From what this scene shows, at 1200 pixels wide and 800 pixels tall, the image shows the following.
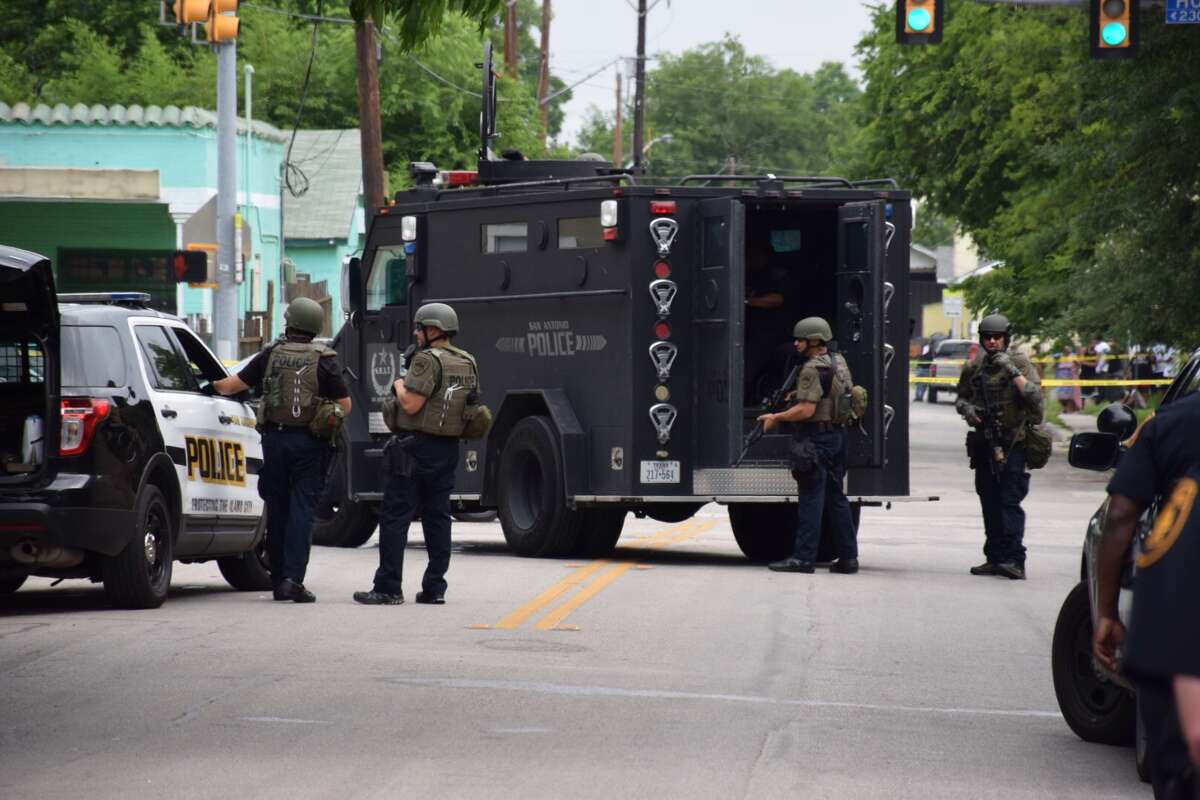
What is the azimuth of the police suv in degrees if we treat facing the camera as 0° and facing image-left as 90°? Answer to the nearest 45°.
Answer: approximately 225°

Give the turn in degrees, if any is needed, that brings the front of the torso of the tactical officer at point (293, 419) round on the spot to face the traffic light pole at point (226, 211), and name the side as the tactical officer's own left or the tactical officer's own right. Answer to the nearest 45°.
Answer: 0° — they already face it

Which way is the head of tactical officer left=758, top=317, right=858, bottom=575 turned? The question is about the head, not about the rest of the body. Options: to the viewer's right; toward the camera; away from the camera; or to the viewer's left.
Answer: to the viewer's left

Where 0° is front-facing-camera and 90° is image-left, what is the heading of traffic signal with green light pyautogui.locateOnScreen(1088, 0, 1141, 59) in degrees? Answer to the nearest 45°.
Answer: approximately 0°

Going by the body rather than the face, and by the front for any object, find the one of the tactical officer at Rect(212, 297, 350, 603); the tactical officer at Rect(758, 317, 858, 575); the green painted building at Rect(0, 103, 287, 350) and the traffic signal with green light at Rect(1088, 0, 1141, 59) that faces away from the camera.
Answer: the tactical officer at Rect(212, 297, 350, 603)

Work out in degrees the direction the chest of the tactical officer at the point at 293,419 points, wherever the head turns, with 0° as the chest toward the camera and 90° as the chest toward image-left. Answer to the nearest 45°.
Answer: approximately 180°

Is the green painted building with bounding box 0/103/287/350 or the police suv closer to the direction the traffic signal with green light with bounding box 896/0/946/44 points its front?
the police suv

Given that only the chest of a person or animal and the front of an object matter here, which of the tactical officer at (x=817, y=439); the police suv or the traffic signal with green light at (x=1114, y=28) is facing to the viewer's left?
the tactical officer

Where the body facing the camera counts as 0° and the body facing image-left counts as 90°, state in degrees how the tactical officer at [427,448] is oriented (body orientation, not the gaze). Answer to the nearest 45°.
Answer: approximately 135°

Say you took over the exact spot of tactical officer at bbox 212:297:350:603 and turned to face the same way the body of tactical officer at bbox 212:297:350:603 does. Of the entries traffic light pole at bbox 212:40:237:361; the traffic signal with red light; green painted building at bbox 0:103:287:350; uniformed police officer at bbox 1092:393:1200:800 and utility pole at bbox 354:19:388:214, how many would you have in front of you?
4

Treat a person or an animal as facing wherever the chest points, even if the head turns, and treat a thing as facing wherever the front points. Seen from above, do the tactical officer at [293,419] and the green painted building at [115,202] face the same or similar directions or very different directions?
very different directions

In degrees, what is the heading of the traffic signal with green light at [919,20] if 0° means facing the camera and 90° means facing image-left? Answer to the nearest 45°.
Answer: approximately 0°

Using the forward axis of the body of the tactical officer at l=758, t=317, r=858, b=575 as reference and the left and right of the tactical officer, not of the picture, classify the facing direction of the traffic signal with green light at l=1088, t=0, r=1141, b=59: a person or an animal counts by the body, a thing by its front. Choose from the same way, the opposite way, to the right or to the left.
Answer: to the left

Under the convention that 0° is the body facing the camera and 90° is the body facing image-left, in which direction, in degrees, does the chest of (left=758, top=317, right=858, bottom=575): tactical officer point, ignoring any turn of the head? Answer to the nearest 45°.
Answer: approximately 90°
